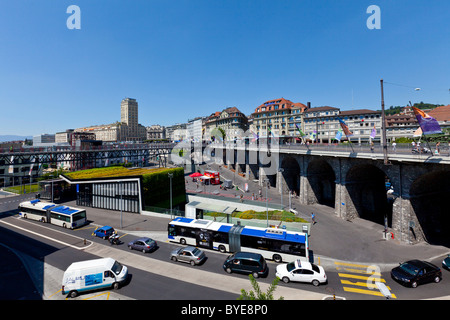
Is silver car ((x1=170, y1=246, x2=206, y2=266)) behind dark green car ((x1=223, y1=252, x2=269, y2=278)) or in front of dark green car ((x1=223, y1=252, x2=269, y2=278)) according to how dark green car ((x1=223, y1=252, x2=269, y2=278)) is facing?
in front

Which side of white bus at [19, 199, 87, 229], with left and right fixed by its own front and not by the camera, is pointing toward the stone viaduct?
back

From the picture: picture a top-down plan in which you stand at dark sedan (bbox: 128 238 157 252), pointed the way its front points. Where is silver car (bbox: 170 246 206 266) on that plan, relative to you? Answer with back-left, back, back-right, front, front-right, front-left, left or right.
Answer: back

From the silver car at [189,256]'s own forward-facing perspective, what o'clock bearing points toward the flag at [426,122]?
The flag is roughly at 5 o'clock from the silver car.

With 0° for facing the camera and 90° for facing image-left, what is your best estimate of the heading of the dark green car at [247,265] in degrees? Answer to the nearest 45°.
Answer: approximately 135°

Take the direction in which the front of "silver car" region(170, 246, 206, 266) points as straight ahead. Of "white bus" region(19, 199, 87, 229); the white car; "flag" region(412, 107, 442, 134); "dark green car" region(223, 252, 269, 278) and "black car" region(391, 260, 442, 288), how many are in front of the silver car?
1

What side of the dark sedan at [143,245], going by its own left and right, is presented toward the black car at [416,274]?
back

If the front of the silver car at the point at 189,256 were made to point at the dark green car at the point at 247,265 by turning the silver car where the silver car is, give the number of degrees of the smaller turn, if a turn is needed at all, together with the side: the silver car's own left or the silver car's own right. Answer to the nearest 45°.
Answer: approximately 180°

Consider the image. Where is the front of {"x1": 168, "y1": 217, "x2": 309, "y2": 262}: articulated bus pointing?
to the viewer's left

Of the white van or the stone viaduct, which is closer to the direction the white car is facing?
the white van

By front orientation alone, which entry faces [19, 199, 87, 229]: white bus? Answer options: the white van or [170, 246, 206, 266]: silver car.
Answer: the silver car

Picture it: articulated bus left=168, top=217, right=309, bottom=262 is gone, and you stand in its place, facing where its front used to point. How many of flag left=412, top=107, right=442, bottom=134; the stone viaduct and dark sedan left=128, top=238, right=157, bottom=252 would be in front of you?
1
